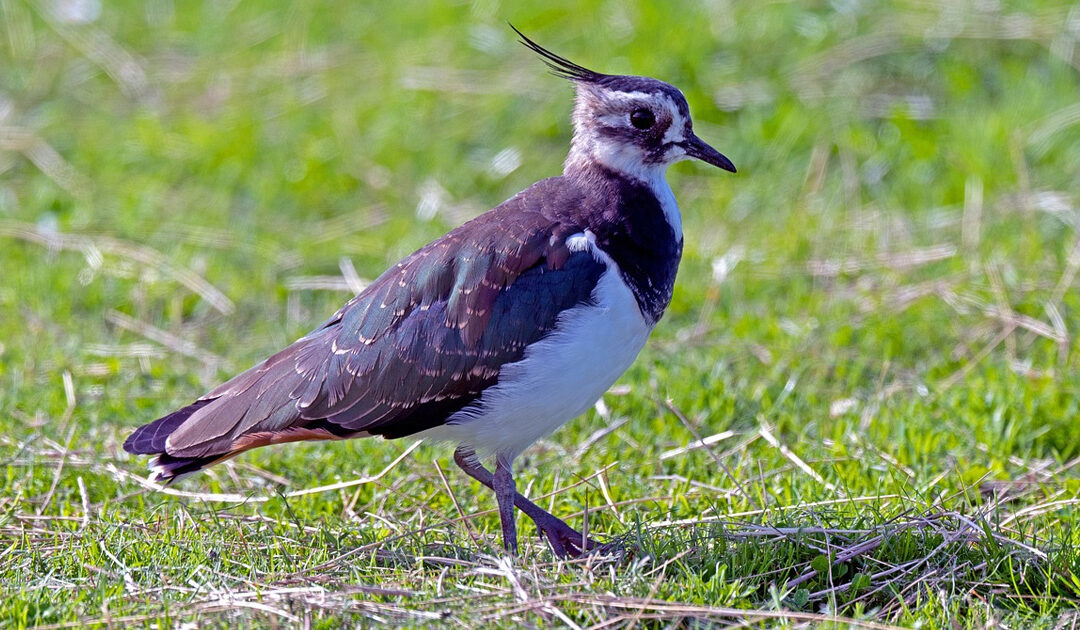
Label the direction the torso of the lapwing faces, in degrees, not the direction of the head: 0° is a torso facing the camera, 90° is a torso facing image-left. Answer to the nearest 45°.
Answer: approximately 270°
